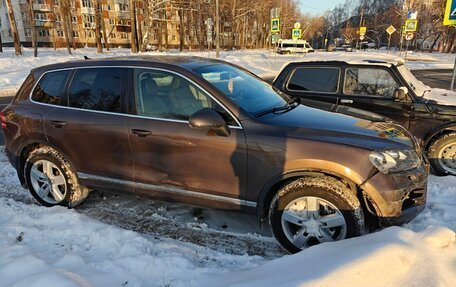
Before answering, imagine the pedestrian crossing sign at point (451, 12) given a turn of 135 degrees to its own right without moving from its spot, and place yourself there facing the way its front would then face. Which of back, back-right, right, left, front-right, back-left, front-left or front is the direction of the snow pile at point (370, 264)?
back-left

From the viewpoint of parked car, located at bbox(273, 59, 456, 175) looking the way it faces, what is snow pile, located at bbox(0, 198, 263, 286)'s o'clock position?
The snow pile is roughly at 4 o'clock from the parked car.

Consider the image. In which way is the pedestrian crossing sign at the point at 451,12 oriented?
toward the camera

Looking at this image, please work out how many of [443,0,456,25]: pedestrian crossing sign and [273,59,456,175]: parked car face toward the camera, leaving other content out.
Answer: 1

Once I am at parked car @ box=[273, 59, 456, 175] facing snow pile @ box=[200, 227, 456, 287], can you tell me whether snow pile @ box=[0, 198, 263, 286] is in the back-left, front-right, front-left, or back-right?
front-right

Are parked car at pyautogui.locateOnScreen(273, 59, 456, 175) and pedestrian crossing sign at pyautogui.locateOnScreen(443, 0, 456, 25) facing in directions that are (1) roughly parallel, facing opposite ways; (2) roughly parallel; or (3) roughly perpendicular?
roughly perpendicular

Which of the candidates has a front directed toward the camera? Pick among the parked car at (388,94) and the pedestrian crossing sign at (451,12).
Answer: the pedestrian crossing sign

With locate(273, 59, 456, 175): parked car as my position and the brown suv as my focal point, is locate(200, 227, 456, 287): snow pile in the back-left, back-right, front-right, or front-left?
front-left

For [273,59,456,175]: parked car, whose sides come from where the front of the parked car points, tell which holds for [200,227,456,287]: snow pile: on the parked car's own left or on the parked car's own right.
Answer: on the parked car's own right

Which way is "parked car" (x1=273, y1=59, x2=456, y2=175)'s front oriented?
to the viewer's right
